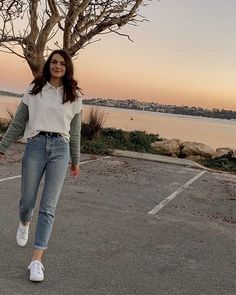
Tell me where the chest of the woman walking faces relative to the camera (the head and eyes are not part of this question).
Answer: toward the camera

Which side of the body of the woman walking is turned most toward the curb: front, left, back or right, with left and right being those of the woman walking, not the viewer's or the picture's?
back

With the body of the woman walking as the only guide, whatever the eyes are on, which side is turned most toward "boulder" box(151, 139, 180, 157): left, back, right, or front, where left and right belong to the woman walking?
back

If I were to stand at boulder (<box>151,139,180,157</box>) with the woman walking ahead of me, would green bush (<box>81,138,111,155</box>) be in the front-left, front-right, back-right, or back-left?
front-right

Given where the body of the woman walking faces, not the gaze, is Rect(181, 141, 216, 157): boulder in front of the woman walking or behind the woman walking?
behind

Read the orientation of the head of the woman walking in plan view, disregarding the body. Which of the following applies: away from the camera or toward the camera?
toward the camera

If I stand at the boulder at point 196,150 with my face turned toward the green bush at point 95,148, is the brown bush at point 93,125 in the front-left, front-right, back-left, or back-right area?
front-right

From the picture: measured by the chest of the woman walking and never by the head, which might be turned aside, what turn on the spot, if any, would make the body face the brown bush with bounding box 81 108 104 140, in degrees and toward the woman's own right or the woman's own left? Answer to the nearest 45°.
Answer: approximately 180°
